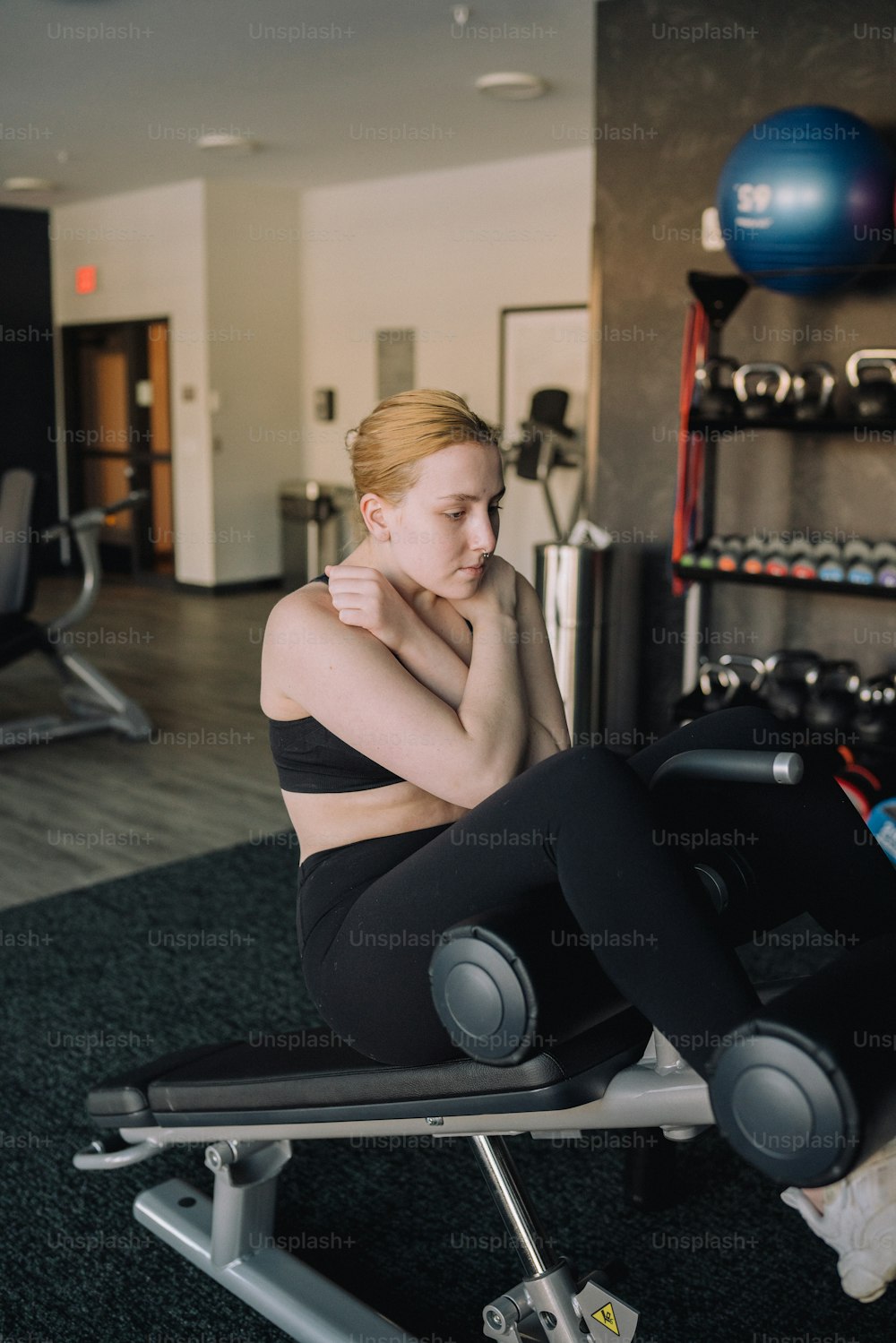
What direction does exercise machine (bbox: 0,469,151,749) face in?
to the viewer's right

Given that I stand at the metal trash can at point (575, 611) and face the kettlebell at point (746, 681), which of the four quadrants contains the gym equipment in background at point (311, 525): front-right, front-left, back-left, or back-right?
back-left

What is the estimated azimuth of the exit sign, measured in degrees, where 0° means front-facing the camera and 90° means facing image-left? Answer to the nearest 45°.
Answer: approximately 0°

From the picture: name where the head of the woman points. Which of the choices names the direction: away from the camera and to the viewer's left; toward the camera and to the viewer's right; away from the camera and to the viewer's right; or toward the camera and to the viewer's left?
toward the camera and to the viewer's right

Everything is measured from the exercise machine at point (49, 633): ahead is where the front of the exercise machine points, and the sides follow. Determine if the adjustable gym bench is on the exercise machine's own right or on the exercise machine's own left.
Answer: on the exercise machine's own right

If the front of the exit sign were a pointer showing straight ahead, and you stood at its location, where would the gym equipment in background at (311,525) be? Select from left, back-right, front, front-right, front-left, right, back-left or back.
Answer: front-left

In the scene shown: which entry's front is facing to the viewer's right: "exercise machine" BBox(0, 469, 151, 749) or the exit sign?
the exercise machine

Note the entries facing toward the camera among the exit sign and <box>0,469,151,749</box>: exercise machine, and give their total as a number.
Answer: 1

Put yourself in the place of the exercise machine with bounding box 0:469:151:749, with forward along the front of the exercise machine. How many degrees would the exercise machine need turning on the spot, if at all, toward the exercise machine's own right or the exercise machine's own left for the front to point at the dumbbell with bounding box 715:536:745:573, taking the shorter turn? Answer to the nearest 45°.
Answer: approximately 45° to the exercise machine's own right

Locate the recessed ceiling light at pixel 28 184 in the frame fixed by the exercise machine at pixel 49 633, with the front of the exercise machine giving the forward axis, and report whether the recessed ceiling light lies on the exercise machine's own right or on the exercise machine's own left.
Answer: on the exercise machine's own left

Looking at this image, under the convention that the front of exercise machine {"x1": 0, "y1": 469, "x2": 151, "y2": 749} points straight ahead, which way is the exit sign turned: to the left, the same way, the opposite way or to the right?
to the right

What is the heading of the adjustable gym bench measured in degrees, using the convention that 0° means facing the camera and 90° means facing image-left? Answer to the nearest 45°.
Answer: approximately 315°
